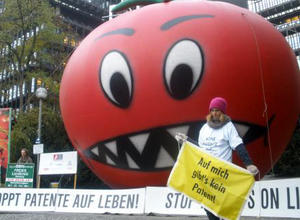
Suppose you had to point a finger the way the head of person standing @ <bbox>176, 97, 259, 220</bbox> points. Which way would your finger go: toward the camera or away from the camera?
toward the camera

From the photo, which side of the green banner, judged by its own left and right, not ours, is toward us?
front

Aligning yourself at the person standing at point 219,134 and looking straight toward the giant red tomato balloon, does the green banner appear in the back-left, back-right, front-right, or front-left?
front-left
